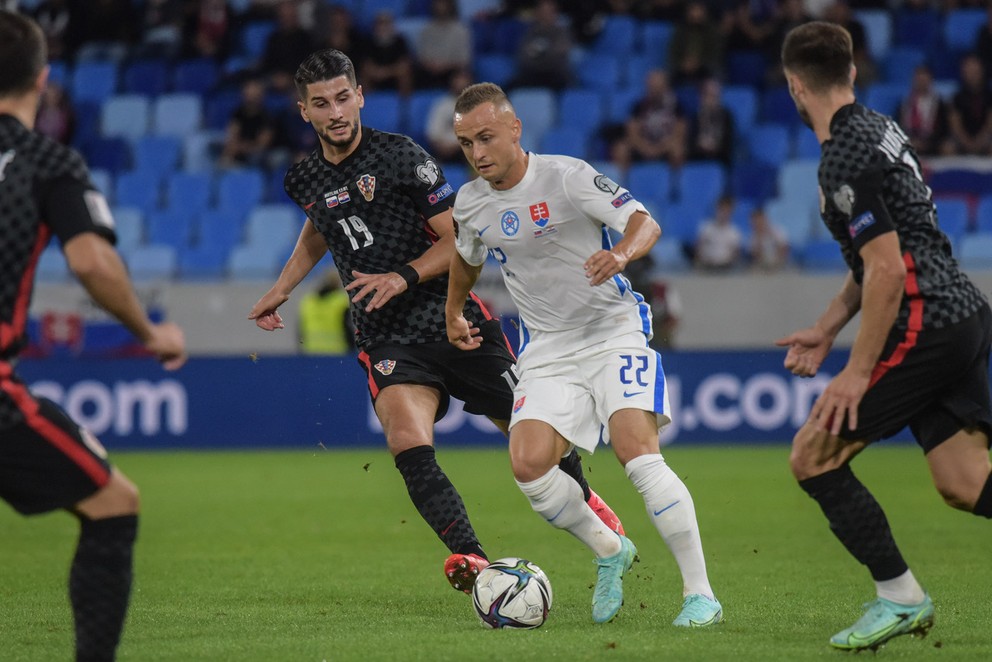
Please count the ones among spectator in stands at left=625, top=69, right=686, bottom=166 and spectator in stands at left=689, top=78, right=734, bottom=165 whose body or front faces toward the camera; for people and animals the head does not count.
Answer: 2

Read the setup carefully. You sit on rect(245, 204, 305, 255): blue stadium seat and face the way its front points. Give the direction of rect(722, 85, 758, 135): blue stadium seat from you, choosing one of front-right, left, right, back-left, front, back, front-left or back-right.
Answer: left

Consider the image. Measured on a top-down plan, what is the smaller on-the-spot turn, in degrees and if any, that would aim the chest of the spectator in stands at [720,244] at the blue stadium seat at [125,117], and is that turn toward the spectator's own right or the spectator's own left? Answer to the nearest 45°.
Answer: approximately 90° to the spectator's own right

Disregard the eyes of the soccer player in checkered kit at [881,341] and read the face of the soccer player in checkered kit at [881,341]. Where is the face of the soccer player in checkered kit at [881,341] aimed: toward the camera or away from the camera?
away from the camera

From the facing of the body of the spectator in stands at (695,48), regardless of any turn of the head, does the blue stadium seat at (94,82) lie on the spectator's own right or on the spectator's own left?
on the spectator's own right

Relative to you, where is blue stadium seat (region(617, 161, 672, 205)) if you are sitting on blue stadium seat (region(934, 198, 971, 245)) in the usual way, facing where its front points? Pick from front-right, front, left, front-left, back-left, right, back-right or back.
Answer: right
